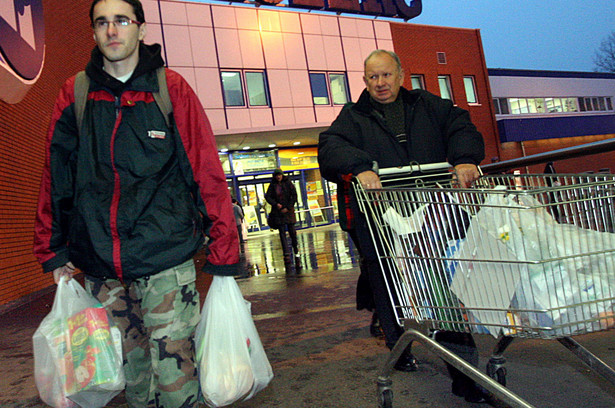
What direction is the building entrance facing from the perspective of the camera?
toward the camera

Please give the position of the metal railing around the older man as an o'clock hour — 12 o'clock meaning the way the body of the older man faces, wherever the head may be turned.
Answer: The metal railing is roughly at 8 o'clock from the older man.

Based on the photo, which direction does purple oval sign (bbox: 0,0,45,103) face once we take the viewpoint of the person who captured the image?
facing the viewer and to the right of the viewer

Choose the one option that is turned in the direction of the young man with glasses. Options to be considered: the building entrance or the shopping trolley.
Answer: the building entrance

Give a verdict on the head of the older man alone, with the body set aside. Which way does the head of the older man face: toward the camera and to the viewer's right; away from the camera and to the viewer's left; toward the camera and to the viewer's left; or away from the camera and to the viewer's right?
toward the camera and to the viewer's left

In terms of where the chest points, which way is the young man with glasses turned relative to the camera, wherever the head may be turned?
toward the camera

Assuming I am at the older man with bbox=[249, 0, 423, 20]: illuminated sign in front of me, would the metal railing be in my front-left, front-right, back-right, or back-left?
front-right

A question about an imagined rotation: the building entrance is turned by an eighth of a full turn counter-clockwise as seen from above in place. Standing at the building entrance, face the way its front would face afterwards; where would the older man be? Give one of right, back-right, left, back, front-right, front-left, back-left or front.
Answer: front-right

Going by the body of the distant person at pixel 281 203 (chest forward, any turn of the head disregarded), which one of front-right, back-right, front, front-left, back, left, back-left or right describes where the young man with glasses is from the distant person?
front

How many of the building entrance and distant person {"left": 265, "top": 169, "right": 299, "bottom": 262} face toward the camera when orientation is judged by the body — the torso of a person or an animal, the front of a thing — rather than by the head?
2

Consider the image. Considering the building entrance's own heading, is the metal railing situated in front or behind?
in front

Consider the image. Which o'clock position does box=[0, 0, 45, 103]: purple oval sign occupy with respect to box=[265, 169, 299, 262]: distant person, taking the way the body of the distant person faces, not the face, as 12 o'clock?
The purple oval sign is roughly at 2 o'clock from the distant person.

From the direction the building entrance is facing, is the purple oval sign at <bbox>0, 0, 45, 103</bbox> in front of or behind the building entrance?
in front

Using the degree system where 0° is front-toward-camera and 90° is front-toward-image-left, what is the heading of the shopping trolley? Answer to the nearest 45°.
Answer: approximately 315°

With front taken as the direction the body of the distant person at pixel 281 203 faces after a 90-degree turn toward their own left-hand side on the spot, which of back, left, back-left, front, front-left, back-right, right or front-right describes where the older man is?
right

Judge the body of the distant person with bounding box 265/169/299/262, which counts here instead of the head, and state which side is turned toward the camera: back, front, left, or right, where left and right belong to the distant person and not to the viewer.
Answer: front
